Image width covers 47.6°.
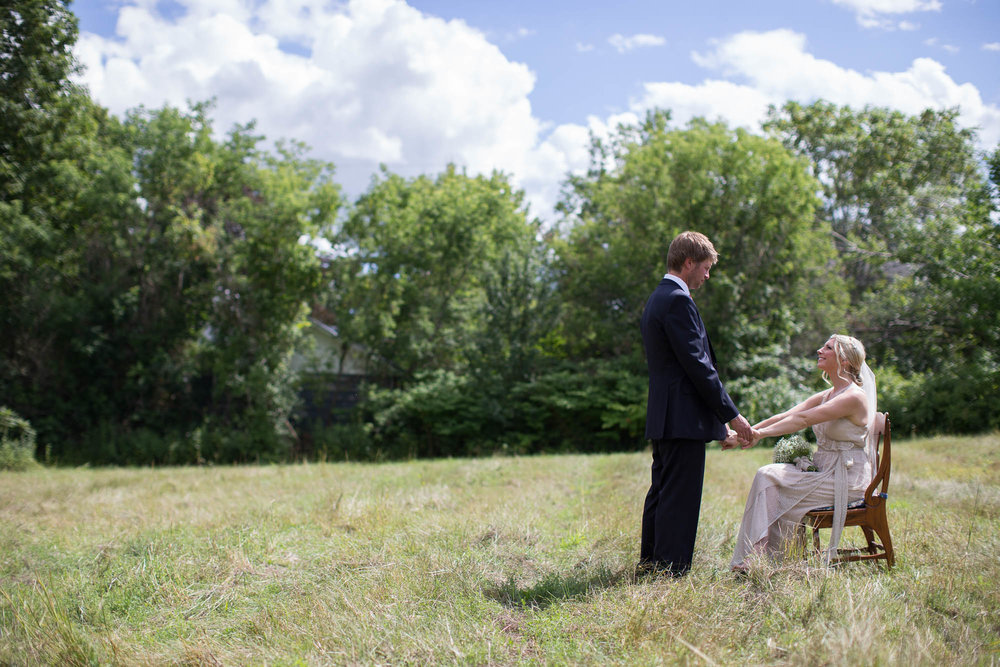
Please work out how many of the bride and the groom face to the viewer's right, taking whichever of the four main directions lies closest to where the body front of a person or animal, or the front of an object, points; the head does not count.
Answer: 1

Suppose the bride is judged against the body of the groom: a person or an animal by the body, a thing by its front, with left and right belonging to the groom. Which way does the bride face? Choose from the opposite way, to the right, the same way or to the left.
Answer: the opposite way

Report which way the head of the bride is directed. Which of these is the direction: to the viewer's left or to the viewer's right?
to the viewer's left

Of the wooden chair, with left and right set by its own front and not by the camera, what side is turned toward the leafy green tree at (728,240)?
right

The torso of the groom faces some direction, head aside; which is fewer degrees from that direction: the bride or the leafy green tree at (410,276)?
the bride

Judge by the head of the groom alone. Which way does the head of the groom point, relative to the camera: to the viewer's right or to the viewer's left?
to the viewer's right

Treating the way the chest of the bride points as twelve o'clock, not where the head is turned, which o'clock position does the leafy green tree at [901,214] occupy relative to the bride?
The leafy green tree is roughly at 3 o'clock from the bride.

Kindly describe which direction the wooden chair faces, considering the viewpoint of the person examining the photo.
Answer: facing to the left of the viewer

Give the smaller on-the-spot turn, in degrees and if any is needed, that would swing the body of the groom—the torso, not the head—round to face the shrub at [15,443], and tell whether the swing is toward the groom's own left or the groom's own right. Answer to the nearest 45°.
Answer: approximately 135° to the groom's own left

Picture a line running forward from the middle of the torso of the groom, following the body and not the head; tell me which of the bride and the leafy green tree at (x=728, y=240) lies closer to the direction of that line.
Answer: the bride

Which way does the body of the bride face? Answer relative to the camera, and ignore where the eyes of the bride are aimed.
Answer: to the viewer's left

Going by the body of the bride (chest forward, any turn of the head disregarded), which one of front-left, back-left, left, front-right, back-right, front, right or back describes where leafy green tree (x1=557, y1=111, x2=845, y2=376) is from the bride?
right

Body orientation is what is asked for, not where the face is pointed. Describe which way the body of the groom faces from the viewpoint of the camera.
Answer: to the viewer's right
